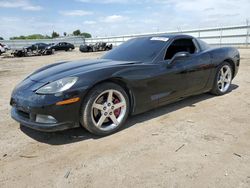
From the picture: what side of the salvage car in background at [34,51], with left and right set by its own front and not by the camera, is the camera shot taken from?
left

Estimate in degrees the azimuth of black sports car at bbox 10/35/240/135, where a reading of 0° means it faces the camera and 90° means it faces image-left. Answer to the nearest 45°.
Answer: approximately 45°
